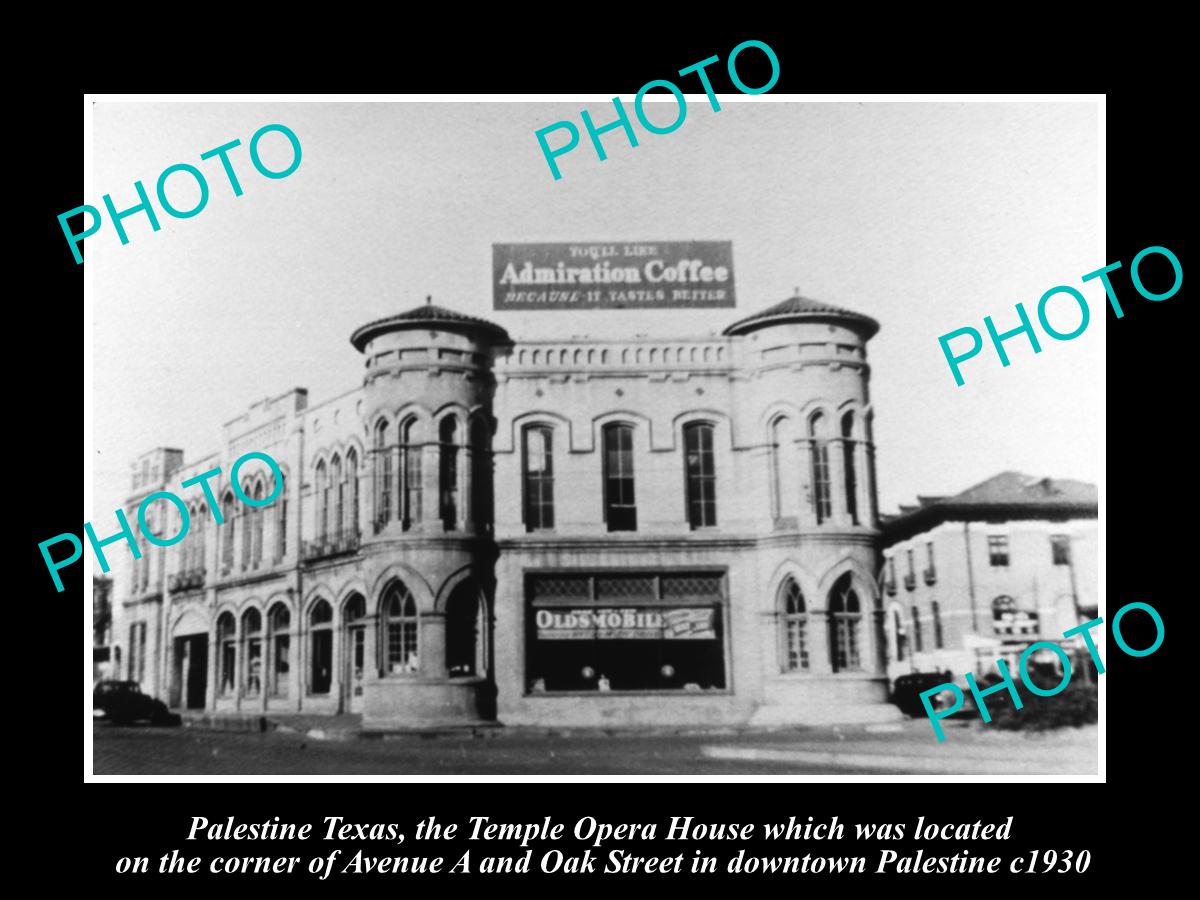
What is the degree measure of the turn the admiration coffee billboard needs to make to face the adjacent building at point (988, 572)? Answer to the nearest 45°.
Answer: approximately 90° to its left

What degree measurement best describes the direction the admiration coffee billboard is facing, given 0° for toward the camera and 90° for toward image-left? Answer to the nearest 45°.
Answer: approximately 0°
